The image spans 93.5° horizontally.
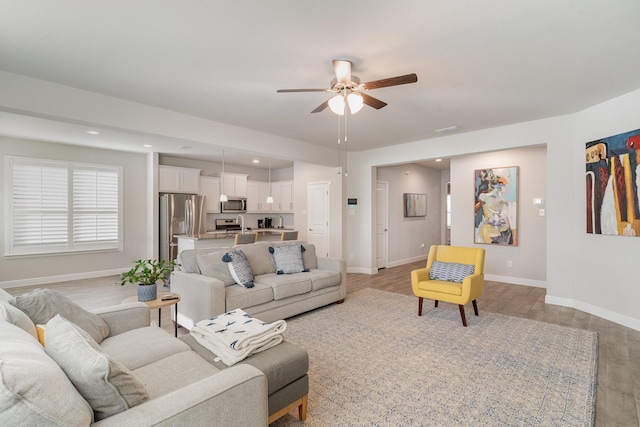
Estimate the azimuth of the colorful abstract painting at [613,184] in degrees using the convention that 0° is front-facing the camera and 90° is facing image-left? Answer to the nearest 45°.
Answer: approximately 45°

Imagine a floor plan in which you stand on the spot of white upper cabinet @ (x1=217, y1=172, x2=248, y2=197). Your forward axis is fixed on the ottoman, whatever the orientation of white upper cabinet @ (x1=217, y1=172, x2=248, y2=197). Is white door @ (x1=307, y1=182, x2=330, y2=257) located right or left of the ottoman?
left

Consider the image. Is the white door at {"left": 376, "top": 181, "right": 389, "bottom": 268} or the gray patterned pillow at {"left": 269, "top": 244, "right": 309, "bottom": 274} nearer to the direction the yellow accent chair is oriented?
the gray patterned pillow

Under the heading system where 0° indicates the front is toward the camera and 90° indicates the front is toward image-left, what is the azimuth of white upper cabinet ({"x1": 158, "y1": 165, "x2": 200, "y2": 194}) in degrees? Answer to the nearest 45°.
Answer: approximately 0°

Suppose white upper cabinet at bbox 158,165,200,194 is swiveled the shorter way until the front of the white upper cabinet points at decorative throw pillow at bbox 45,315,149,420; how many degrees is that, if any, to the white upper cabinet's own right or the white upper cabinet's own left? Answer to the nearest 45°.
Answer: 0° — it already faces it

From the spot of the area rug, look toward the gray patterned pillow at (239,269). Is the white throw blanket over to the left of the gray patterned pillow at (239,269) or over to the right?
left

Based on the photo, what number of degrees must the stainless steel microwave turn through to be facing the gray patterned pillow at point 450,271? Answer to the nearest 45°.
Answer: approximately 45° to its left

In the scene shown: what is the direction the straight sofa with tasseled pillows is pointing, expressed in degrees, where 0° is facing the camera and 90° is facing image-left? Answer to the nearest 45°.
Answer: approximately 315°

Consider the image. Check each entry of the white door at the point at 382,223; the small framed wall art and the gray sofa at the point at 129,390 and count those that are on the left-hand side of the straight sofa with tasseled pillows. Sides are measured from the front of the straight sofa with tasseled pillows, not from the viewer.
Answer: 2

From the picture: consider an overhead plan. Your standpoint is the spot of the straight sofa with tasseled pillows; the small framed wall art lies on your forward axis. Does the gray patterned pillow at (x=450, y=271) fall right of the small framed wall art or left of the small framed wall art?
right

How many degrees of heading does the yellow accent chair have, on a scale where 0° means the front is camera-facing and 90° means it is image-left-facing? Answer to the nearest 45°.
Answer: approximately 45°

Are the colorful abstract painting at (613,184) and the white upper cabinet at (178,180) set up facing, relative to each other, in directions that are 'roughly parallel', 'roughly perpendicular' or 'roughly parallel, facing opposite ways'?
roughly perpendicular
